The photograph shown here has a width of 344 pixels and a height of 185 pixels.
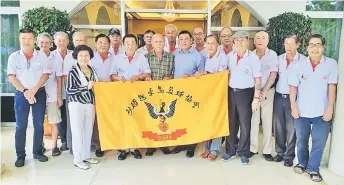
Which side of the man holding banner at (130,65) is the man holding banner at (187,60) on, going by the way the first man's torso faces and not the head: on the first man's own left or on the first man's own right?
on the first man's own left

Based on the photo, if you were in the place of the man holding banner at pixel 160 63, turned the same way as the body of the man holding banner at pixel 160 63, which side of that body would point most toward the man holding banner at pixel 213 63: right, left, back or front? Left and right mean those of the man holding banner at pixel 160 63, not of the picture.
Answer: left

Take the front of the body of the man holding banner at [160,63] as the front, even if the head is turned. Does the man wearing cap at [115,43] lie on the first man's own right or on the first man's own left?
on the first man's own right

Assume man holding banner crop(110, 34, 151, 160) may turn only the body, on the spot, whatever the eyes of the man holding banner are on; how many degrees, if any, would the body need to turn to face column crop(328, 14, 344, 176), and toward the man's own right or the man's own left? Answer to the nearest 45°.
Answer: approximately 90° to the man's own left

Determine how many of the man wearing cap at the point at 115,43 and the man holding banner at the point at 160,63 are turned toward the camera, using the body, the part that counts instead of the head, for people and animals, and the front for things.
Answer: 2

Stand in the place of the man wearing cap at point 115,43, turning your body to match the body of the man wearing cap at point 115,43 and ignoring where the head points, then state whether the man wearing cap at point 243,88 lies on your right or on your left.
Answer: on your left
